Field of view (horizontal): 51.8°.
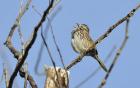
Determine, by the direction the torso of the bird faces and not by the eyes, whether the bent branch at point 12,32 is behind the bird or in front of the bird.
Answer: in front

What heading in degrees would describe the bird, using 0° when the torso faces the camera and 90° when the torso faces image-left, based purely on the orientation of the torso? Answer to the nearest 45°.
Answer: approximately 45°
